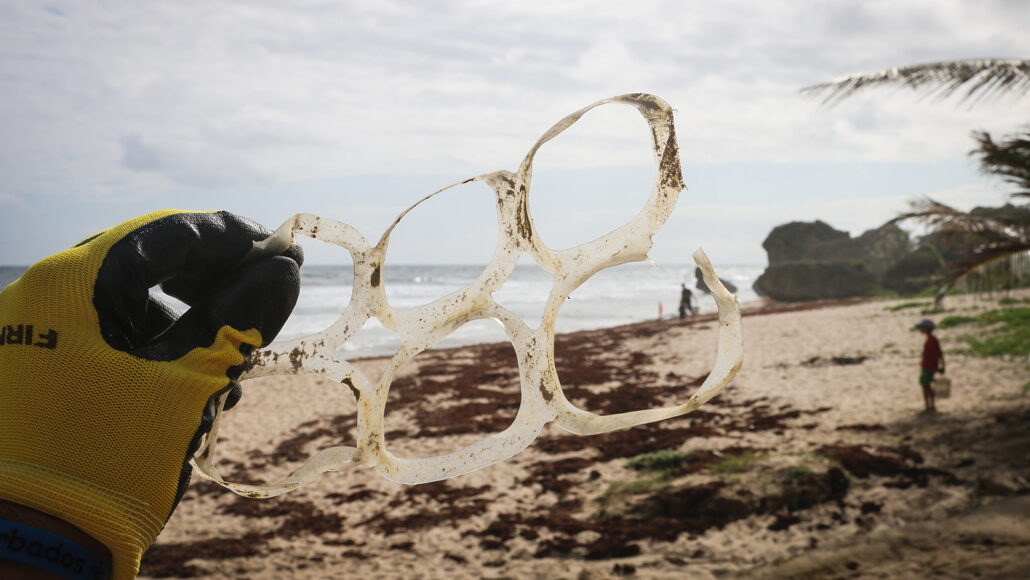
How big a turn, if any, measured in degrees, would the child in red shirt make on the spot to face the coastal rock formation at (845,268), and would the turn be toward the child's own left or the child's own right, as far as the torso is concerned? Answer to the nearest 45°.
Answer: approximately 90° to the child's own right

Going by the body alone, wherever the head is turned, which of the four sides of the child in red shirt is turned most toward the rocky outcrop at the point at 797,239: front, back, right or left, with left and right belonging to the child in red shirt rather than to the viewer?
right

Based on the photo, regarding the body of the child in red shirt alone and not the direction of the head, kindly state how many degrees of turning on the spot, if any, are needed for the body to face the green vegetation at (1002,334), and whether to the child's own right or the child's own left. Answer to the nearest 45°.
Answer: approximately 90° to the child's own right

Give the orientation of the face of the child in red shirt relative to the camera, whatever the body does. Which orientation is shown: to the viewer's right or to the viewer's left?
to the viewer's left

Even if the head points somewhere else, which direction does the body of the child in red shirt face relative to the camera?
to the viewer's left
